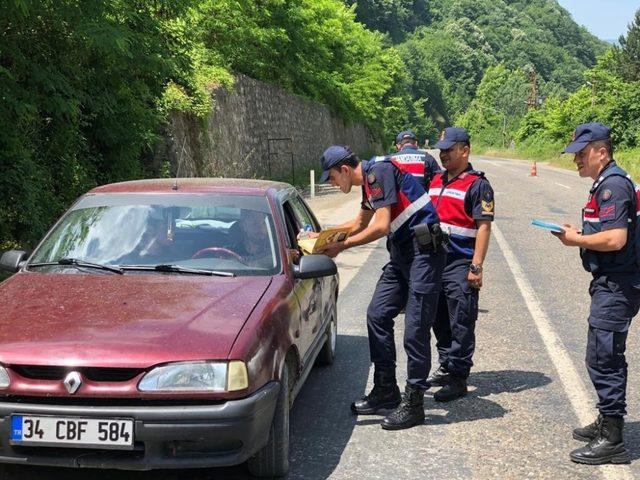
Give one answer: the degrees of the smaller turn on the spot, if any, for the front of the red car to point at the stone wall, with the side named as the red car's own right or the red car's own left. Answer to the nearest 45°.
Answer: approximately 135° to the red car's own right

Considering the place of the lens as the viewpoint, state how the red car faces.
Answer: facing the viewer and to the left of the viewer
